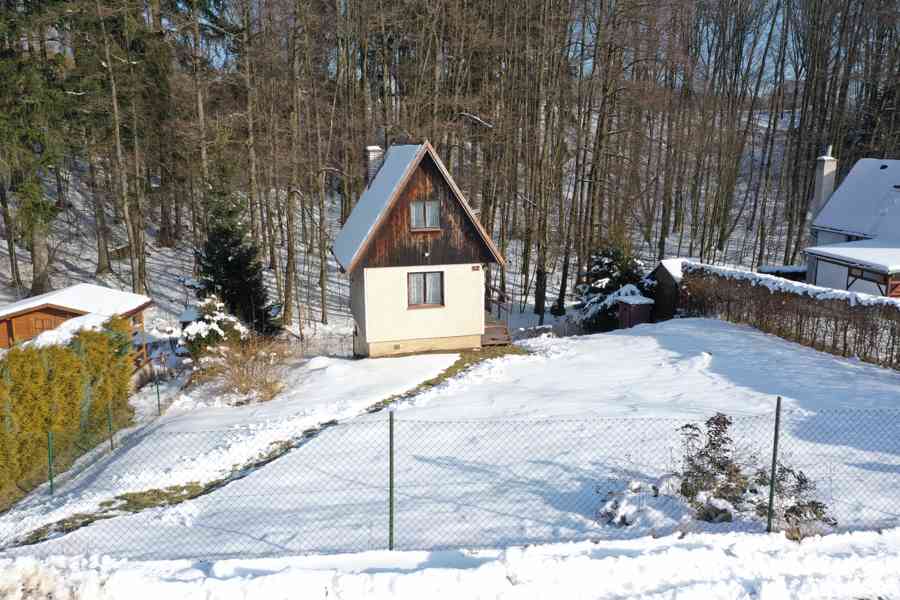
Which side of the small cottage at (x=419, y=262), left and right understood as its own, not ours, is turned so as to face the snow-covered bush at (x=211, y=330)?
right

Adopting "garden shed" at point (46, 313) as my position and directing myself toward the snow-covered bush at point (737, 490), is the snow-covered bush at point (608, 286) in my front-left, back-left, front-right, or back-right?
front-left

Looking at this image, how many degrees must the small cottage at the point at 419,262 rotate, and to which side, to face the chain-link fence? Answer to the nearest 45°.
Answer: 0° — it already faces it

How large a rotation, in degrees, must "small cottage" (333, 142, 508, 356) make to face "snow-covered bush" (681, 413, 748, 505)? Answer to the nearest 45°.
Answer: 0° — it already faces it

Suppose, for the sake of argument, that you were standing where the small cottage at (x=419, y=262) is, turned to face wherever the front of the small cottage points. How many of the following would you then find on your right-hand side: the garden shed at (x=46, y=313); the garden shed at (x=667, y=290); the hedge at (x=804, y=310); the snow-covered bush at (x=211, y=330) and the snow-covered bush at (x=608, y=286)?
2

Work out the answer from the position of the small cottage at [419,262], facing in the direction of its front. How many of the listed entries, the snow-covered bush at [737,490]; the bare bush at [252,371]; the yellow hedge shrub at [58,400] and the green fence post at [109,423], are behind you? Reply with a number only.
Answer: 0

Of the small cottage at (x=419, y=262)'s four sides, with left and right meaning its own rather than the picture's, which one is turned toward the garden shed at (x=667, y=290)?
left

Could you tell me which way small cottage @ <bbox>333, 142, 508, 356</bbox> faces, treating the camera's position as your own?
facing the viewer

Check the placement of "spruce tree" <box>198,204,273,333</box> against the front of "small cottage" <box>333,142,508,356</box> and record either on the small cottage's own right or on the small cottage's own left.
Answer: on the small cottage's own right

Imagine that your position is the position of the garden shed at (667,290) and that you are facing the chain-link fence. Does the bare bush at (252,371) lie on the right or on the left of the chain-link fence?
right

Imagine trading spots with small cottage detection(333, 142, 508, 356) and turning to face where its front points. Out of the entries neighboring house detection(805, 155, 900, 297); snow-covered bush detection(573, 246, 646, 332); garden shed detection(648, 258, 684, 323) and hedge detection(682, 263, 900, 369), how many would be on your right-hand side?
0

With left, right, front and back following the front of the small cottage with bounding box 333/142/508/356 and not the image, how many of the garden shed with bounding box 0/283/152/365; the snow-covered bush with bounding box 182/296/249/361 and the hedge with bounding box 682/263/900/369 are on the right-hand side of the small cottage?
2

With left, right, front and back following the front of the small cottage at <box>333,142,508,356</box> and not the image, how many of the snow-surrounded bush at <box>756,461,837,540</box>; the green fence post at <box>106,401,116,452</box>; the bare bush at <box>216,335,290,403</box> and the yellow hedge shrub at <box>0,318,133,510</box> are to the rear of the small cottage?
0

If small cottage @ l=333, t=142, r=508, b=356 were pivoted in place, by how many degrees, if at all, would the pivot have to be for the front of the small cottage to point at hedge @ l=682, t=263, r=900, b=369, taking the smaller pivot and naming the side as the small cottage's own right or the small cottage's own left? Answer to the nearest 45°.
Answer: approximately 90° to the small cottage's own left

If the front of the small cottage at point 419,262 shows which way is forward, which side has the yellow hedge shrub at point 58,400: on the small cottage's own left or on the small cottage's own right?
on the small cottage's own right

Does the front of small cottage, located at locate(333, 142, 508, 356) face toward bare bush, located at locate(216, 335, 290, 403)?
no

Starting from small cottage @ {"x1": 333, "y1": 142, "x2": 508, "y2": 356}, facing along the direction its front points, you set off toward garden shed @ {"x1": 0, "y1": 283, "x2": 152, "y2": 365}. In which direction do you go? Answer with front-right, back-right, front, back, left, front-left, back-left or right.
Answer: right

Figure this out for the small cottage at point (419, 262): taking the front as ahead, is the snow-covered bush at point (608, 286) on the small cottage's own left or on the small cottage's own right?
on the small cottage's own left
